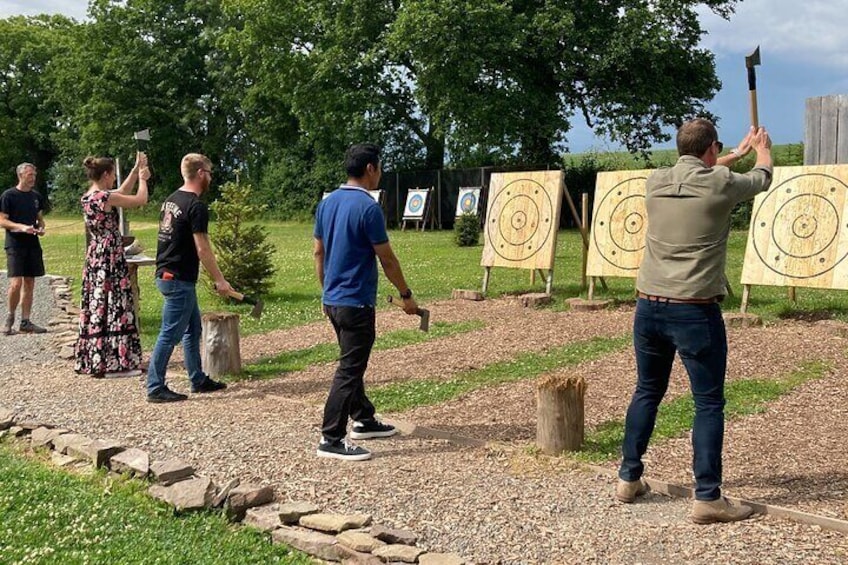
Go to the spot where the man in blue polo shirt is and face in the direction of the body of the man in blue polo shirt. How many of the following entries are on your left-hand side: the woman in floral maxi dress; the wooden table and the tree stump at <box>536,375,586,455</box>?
2

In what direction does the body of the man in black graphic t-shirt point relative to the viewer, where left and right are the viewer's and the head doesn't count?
facing away from the viewer and to the right of the viewer

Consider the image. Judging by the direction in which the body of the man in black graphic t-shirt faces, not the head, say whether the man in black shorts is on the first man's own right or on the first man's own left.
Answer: on the first man's own left

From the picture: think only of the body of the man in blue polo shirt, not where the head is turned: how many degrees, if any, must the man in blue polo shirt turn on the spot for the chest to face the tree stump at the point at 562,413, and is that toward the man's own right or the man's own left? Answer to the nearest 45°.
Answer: approximately 45° to the man's own right

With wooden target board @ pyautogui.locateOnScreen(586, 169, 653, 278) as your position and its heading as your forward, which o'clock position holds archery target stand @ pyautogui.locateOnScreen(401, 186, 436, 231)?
The archery target stand is roughly at 4 o'clock from the wooden target board.

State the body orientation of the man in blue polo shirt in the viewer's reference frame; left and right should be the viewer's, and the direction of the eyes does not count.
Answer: facing away from the viewer and to the right of the viewer
